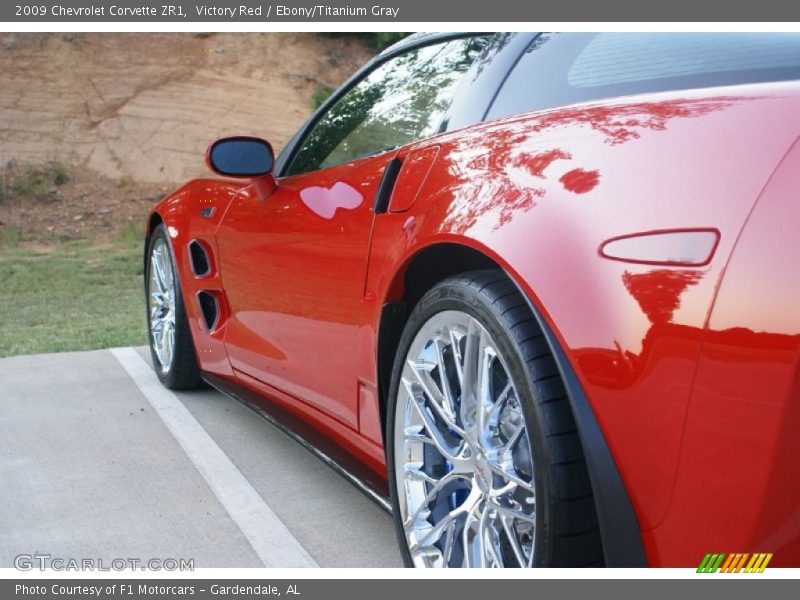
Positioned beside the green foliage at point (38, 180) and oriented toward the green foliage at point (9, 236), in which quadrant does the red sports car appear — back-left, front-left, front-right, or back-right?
front-left

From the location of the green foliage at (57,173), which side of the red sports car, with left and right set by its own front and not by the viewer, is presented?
front

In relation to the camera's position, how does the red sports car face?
facing away from the viewer and to the left of the viewer

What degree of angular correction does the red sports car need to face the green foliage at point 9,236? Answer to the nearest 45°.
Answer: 0° — it already faces it

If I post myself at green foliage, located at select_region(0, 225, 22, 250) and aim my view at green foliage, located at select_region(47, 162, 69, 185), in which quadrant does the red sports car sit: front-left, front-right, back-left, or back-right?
back-right

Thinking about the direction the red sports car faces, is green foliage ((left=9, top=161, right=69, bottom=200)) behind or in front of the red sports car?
in front
